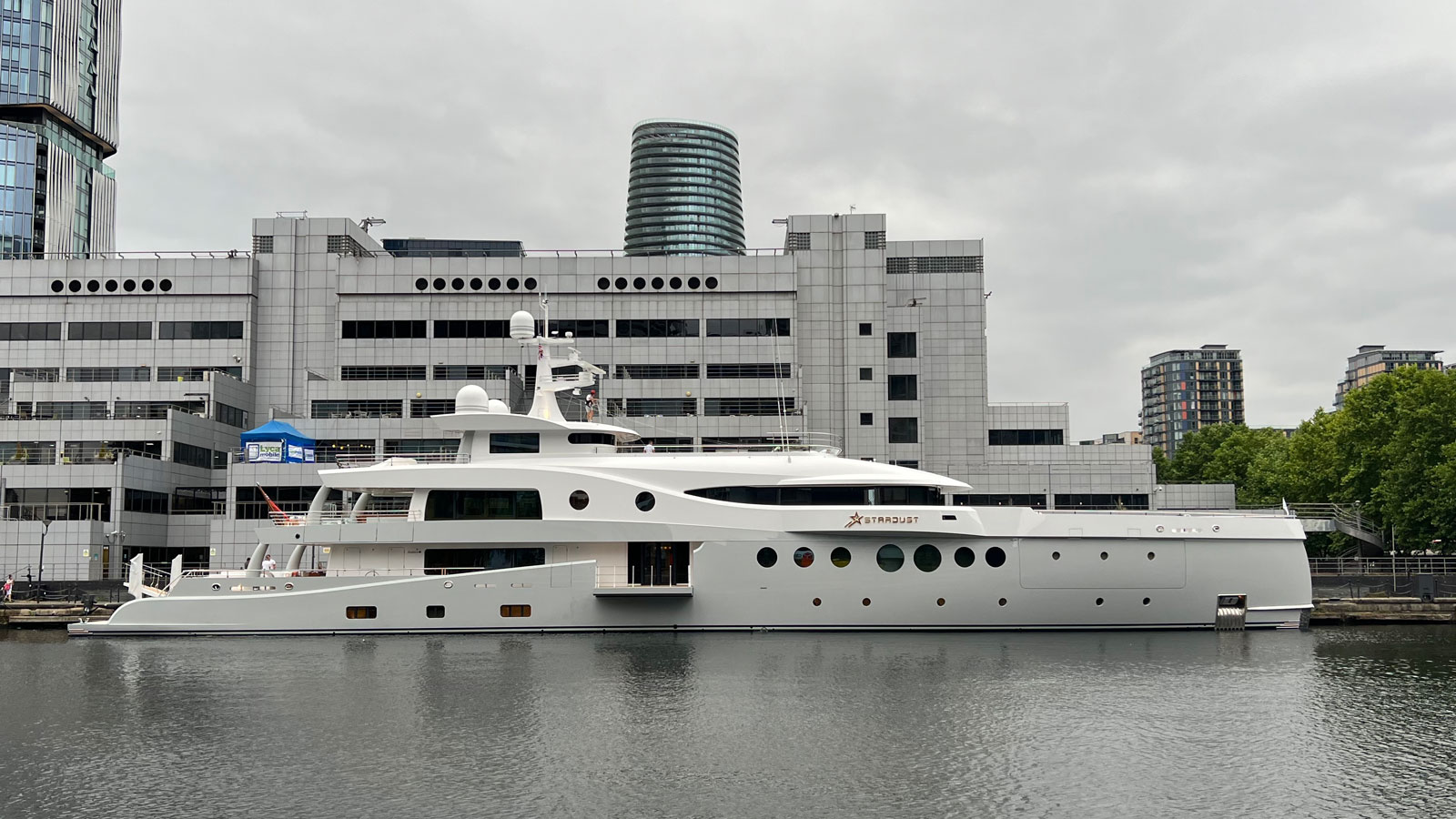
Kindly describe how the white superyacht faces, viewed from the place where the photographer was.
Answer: facing to the right of the viewer

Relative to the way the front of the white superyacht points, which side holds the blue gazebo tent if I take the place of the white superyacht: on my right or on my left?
on my left

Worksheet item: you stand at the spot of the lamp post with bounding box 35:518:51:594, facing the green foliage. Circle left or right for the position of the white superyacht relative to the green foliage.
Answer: right

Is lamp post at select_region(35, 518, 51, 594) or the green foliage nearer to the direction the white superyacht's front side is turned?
the green foliage

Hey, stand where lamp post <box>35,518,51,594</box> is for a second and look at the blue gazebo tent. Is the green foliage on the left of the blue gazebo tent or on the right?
right

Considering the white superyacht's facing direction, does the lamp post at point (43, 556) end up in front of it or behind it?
behind

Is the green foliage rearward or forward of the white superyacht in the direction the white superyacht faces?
forward
